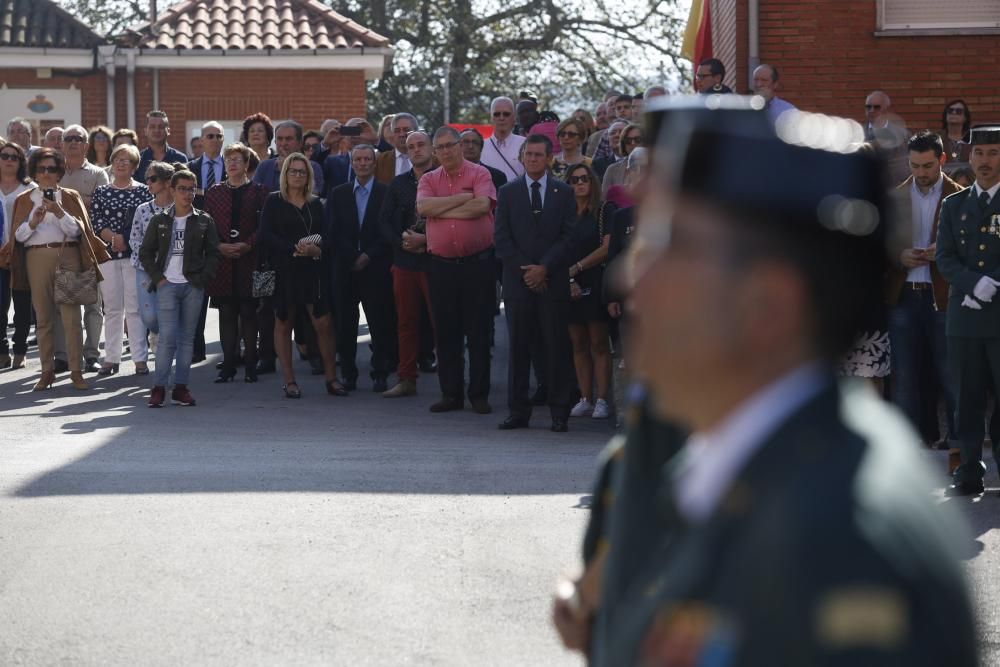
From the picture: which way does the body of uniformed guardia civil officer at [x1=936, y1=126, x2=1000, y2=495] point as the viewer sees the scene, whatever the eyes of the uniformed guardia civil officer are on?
toward the camera

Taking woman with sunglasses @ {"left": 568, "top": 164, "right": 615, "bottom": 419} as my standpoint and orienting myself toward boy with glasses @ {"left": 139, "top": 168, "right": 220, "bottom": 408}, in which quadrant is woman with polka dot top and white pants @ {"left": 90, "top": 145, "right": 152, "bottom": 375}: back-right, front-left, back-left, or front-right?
front-right

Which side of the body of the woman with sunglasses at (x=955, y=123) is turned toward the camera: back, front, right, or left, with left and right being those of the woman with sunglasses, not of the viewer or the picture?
front

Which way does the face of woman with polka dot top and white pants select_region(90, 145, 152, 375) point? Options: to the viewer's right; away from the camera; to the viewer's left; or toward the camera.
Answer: toward the camera

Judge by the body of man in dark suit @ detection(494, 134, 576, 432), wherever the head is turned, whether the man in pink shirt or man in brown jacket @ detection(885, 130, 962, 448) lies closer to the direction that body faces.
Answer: the man in brown jacket

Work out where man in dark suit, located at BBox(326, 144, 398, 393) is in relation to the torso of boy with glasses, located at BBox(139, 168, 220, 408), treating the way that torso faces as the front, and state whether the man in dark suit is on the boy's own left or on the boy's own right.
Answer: on the boy's own left

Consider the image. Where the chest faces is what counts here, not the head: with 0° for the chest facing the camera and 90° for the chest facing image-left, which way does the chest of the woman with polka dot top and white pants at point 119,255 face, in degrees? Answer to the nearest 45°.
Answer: approximately 0°

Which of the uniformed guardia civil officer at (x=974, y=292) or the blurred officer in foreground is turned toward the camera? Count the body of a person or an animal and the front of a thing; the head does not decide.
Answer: the uniformed guardia civil officer

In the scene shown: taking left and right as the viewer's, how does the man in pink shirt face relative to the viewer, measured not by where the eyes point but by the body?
facing the viewer

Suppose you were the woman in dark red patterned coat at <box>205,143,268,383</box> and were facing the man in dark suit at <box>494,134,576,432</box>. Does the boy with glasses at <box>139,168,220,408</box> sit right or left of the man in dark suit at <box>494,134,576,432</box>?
right

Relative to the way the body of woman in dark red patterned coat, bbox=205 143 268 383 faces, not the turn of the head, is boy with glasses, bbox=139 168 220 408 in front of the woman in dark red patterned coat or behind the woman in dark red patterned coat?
in front

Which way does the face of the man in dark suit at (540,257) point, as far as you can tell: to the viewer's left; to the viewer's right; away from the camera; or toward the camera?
toward the camera

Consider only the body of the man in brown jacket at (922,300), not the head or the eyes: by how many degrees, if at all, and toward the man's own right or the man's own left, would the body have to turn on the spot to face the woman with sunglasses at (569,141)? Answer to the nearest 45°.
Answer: approximately 135° to the man's own right

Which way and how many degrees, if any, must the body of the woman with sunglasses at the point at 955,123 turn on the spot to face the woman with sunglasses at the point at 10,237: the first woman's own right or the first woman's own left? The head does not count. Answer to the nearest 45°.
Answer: approximately 90° to the first woman's own right

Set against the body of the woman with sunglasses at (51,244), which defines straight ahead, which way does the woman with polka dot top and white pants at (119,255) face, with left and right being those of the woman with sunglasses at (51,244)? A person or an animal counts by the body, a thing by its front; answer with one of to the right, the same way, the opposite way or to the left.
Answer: the same way

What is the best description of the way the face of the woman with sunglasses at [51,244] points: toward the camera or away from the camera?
toward the camera

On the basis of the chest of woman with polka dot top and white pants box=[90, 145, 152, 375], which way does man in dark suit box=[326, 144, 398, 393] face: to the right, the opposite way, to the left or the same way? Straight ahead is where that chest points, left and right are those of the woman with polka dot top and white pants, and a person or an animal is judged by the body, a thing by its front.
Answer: the same way
